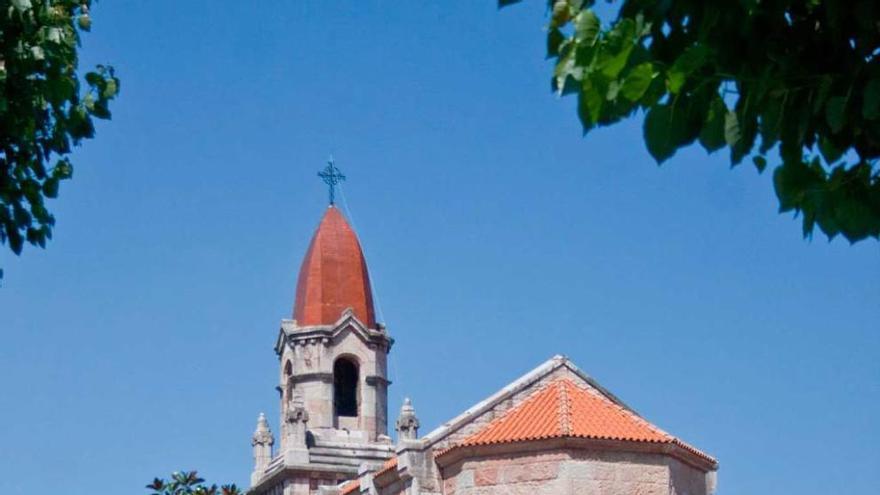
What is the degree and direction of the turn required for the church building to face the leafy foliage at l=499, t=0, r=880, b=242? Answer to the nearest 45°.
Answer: approximately 135° to its left

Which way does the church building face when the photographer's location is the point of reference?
facing away from the viewer and to the left of the viewer
